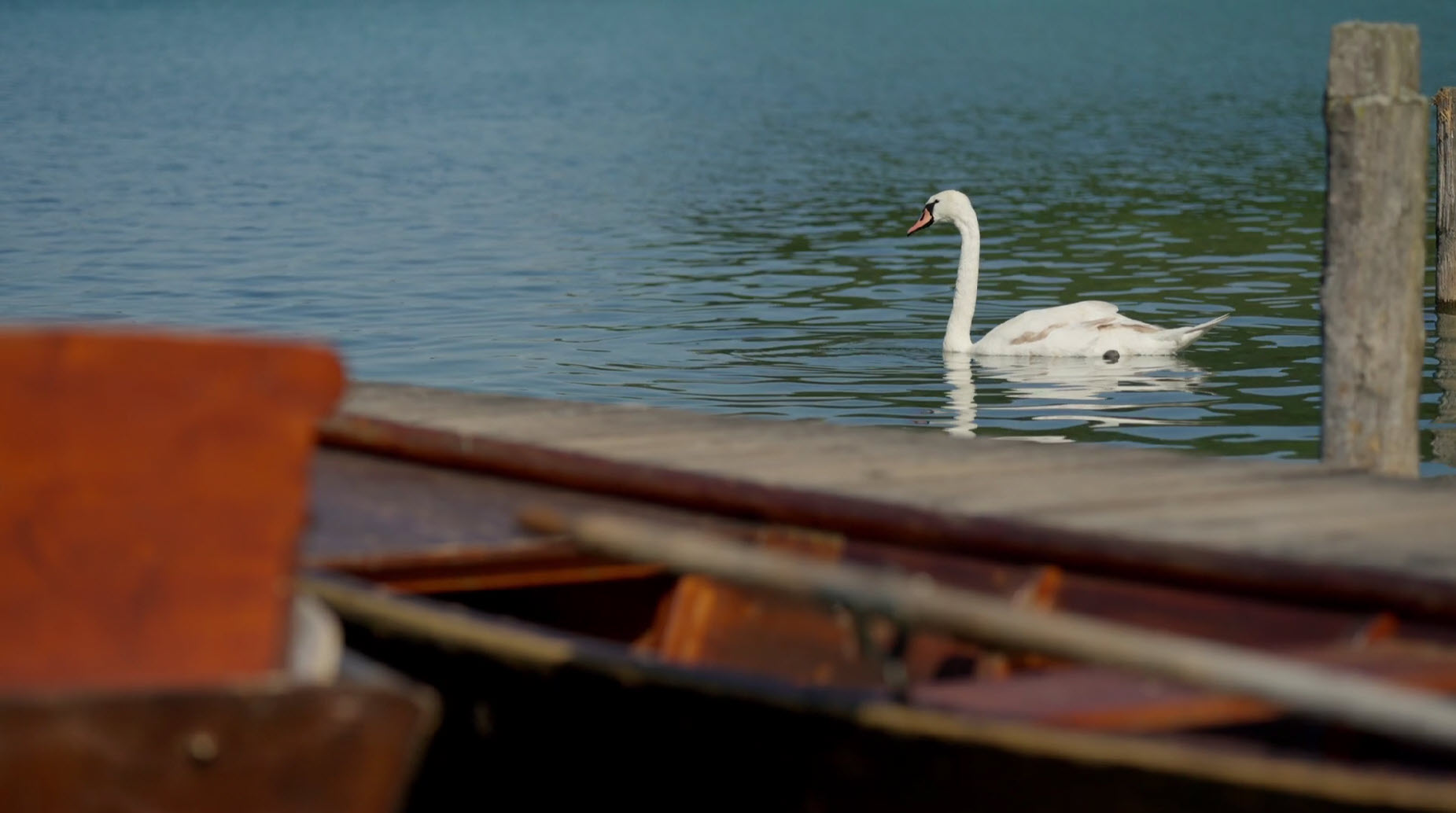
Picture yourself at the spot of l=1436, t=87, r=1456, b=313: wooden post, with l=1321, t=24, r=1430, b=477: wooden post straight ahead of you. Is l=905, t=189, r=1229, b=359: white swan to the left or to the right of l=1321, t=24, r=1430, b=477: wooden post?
right

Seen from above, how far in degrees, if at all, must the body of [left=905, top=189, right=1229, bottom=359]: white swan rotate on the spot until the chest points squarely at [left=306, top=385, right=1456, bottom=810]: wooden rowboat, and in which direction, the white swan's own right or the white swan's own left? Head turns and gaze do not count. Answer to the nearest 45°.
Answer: approximately 90° to the white swan's own left

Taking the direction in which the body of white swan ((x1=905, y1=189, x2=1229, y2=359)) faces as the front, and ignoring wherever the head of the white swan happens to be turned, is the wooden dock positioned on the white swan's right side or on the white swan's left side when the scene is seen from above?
on the white swan's left side

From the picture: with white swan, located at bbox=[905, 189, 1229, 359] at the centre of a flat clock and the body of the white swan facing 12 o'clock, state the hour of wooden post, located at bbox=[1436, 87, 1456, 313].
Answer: The wooden post is roughly at 5 o'clock from the white swan.

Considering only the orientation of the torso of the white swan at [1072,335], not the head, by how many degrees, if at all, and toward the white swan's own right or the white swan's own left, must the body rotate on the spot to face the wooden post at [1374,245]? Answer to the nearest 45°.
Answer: approximately 90° to the white swan's own left

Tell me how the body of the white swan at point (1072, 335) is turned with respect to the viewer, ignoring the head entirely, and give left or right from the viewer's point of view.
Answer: facing to the left of the viewer

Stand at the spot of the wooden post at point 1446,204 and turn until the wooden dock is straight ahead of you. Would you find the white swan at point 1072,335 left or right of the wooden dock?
right
